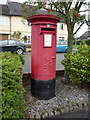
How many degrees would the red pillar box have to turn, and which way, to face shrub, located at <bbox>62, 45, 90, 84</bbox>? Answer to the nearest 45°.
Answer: approximately 90° to its left

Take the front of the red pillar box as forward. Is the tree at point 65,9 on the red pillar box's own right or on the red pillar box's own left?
on the red pillar box's own left

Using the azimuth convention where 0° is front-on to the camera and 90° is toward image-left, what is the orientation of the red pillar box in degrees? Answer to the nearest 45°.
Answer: approximately 315°

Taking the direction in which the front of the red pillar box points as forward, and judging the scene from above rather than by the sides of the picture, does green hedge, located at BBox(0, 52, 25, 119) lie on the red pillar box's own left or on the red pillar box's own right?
on the red pillar box's own right
